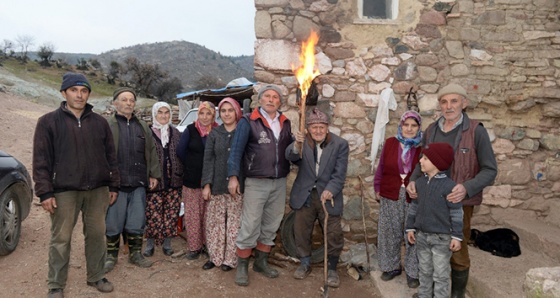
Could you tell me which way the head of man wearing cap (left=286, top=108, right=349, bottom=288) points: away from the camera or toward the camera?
toward the camera

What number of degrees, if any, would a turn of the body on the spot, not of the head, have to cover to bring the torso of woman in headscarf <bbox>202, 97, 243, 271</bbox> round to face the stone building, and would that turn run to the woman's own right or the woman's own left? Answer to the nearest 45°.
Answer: approximately 90° to the woman's own left

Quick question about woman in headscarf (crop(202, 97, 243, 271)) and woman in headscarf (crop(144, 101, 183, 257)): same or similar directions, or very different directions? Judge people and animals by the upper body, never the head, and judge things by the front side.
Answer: same or similar directions

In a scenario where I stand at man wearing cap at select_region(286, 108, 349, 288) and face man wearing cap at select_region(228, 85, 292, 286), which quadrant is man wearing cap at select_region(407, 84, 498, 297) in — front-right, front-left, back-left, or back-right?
back-left

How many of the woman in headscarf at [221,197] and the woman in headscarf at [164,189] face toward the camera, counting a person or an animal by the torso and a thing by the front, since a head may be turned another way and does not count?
2

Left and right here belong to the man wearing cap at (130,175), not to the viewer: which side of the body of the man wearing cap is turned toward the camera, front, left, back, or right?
front

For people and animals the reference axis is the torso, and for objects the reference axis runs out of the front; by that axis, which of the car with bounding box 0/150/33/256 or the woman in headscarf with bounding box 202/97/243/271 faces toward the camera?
the woman in headscarf

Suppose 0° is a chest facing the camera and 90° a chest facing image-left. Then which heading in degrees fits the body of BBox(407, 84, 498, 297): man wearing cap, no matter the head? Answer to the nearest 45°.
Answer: approximately 45°

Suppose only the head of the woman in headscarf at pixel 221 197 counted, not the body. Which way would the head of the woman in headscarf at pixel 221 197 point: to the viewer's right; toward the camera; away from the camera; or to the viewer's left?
toward the camera

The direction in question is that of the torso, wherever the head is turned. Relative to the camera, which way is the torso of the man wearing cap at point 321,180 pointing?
toward the camera

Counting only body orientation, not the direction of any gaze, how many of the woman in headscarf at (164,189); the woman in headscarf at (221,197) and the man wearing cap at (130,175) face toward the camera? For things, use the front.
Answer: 3

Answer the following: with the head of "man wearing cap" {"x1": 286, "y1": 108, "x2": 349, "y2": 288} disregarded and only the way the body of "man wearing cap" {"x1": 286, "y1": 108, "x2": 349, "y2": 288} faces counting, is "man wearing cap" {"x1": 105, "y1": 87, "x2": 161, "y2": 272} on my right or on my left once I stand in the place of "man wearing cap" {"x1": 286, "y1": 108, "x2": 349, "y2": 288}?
on my right

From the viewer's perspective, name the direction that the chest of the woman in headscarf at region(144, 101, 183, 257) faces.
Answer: toward the camera

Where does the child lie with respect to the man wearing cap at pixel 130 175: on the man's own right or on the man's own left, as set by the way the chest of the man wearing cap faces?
on the man's own left

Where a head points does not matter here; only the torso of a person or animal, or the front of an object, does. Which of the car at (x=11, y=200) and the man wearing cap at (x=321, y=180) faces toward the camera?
the man wearing cap
